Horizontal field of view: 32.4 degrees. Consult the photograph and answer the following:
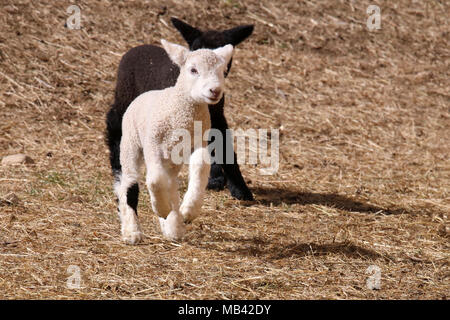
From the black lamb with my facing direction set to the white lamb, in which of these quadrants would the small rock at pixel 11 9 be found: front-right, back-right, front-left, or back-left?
back-right

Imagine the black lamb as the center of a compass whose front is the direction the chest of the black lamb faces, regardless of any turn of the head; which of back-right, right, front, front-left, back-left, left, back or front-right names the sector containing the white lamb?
front-right

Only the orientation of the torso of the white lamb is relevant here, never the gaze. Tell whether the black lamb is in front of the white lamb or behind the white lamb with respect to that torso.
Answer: behind

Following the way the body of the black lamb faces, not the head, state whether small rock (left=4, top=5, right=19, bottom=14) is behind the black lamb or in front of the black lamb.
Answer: behind

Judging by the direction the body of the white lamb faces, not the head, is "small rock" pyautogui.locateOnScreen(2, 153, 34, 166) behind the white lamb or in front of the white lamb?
behind

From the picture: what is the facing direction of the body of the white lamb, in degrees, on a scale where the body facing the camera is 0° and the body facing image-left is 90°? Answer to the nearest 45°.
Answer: approximately 315°

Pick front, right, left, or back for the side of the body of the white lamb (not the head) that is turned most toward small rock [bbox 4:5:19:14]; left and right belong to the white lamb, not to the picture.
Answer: back

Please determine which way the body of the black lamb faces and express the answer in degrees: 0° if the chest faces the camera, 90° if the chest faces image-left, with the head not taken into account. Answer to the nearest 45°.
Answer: approximately 315°

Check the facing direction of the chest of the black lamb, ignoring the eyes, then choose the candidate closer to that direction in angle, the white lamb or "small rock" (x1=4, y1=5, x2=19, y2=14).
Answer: the white lamb

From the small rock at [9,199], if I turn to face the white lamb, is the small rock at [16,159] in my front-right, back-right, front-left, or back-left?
back-left
